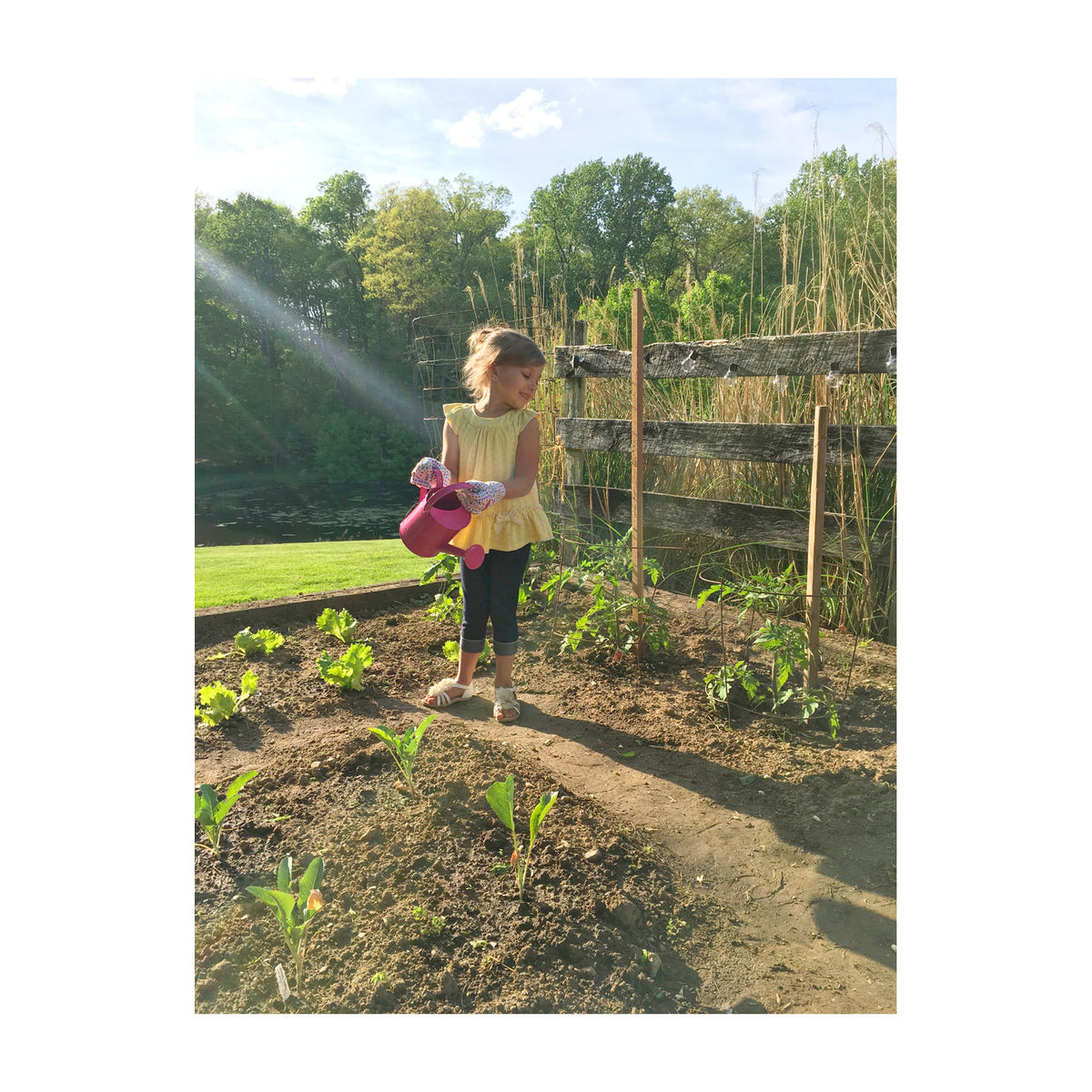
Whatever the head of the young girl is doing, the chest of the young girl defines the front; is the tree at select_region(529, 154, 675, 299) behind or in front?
behind

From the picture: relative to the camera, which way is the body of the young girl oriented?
toward the camera

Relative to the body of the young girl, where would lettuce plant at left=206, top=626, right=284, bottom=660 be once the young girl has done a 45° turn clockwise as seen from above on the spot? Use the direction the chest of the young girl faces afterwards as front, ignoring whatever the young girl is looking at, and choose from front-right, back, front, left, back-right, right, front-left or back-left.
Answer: right

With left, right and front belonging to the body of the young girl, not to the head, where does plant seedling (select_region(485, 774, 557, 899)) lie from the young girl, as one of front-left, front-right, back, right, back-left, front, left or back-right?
front

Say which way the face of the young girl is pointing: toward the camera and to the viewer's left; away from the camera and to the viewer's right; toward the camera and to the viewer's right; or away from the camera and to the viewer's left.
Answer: toward the camera and to the viewer's right

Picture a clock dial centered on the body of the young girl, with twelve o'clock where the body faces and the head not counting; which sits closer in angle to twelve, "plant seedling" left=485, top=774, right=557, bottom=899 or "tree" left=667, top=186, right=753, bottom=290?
the plant seedling

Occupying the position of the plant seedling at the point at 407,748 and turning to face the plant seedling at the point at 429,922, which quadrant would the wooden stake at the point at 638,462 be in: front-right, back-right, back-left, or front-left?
back-left
